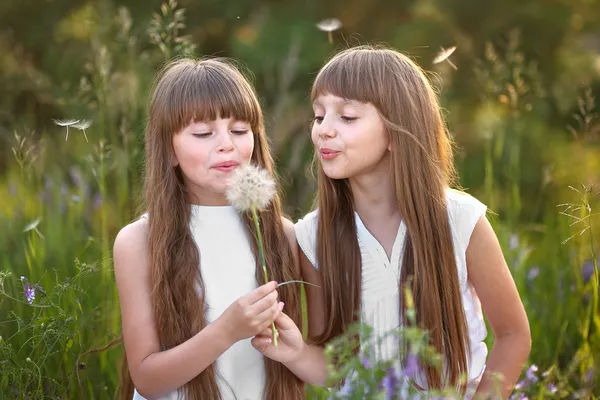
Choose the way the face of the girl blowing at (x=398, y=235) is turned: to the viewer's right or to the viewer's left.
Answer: to the viewer's left

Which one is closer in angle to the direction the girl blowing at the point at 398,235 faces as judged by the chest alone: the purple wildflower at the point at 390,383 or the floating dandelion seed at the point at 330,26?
the purple wildflower

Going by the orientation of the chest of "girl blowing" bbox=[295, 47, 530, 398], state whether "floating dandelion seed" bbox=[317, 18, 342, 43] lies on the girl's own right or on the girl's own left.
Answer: on the girl's own right

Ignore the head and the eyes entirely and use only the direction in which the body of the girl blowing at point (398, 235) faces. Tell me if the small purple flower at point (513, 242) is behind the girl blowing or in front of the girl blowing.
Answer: behind

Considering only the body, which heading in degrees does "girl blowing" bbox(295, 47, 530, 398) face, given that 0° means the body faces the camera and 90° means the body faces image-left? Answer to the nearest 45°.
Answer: approximately 45°
